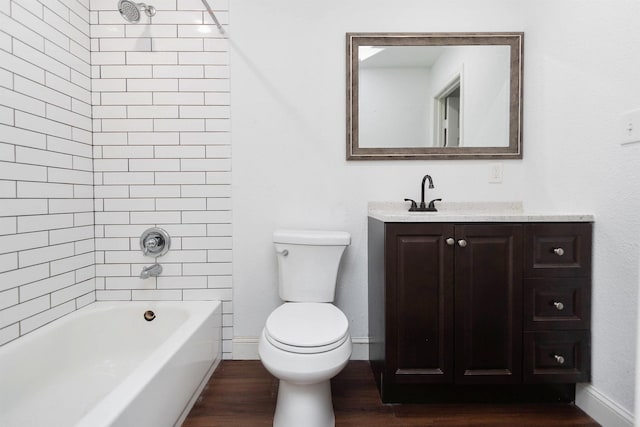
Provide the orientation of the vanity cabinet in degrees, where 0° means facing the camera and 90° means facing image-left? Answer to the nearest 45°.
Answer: approximately 0°

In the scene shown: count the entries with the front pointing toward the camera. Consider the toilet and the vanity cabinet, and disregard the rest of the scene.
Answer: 2

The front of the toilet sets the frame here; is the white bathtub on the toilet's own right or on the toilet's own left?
on the toilet's own right

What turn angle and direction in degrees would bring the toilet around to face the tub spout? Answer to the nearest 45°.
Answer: approximately 135° to its right

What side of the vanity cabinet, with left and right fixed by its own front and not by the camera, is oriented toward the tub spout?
right

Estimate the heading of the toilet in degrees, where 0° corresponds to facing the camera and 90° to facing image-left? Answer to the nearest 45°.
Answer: approximately 0°

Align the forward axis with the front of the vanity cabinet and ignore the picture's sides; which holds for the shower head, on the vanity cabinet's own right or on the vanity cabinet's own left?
on the vanity cabinet's own right
